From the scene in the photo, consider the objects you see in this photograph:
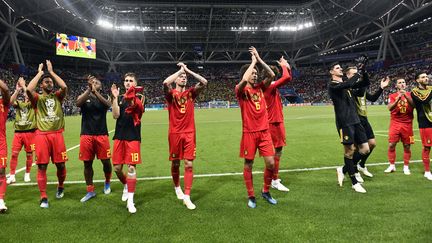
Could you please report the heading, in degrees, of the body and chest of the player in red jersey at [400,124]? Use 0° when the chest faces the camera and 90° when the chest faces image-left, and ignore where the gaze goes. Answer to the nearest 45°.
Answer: approximately 0°

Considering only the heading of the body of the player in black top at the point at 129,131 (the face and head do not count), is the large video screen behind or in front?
behind

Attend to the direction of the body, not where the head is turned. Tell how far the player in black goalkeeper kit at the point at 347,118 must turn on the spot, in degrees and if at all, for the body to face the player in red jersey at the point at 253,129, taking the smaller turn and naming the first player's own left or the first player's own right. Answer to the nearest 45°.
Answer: approximately 90° to the first player's own right

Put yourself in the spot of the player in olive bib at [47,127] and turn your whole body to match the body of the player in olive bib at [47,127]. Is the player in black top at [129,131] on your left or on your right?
on your left

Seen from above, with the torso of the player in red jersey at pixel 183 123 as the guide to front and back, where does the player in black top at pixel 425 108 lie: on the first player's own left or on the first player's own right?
on the first player's own left
